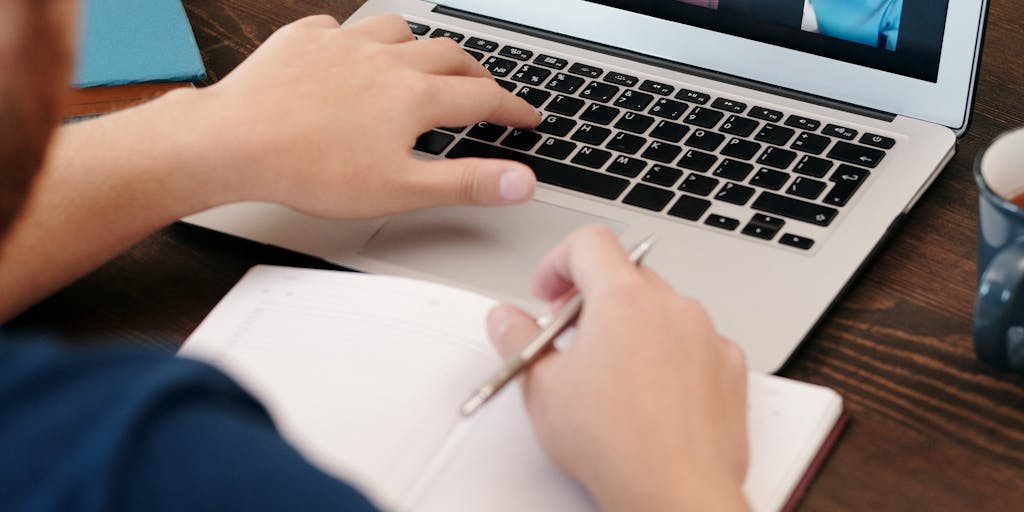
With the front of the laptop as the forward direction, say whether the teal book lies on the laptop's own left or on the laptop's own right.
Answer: on the laptop's own right

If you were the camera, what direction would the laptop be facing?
facing the viewer and to the left of the viewer
